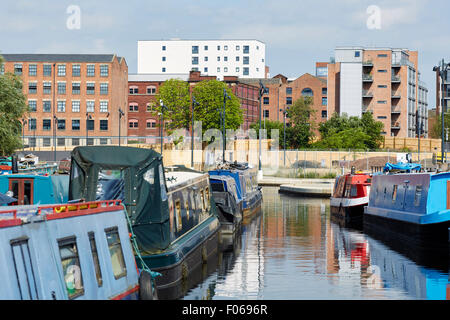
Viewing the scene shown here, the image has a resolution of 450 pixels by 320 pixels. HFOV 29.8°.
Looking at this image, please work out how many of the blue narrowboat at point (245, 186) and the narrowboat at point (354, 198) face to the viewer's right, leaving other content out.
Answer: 0

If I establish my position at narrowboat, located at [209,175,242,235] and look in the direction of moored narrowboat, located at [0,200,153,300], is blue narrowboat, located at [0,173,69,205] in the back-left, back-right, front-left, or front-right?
front-right
